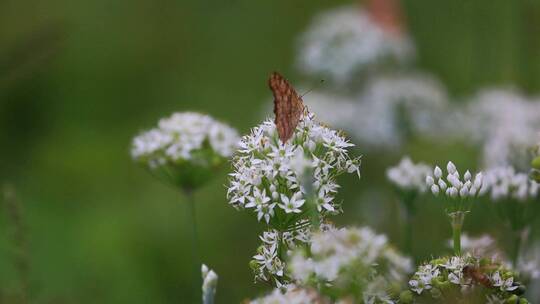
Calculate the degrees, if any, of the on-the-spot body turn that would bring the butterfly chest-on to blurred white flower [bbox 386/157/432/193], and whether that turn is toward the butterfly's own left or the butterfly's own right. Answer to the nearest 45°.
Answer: approximately 45° to the butterfly's own left

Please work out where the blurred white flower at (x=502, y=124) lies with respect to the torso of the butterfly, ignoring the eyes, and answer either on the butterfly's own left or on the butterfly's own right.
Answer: on the butterfly's own left

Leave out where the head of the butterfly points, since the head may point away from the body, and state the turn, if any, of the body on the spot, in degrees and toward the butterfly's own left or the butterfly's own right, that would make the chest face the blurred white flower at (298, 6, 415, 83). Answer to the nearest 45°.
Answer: approximately 90° to the butterfly's own left

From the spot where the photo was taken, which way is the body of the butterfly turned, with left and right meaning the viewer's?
facing to the right of the viewer
